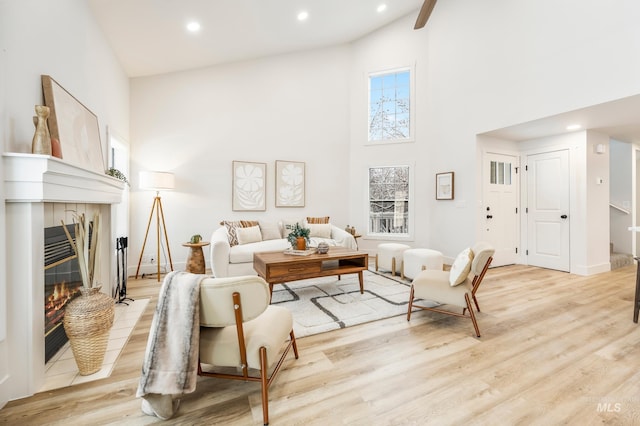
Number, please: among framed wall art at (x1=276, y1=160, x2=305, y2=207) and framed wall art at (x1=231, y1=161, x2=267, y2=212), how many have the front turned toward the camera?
2

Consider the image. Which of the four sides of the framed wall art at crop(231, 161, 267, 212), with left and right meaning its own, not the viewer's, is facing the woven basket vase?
front

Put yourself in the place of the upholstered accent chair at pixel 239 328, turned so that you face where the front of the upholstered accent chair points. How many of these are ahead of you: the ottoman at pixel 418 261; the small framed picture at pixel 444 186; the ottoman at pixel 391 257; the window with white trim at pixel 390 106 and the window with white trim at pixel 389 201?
5

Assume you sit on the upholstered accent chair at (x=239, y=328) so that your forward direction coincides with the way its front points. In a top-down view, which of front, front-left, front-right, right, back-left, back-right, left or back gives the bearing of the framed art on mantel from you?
left

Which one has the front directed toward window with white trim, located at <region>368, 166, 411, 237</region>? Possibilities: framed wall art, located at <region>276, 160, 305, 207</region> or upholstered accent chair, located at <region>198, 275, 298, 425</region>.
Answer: the upholstered accent chair

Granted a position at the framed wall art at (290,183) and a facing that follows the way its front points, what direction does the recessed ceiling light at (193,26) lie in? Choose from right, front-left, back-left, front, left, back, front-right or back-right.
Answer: front-right

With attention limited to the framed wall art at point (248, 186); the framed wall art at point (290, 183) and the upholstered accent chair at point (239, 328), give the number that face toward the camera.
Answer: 2

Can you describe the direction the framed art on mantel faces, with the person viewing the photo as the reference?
facing the viewer and to the right of the viewer

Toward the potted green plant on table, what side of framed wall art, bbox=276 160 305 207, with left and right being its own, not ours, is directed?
front

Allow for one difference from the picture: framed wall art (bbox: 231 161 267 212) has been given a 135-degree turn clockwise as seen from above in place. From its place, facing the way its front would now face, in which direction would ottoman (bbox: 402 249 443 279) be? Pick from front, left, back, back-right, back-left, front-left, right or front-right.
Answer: back

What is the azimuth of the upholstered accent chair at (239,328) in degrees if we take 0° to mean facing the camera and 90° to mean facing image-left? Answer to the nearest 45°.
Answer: approximately 225°

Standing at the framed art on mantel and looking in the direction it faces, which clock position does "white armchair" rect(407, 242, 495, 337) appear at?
The white armchair is roughly at 12 o'clock from the framed art on mantel.

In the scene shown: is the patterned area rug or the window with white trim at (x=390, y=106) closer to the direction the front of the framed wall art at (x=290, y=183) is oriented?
the patterned area rug

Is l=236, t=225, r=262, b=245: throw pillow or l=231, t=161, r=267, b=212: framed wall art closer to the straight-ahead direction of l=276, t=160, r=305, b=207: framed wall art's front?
the throw pillow

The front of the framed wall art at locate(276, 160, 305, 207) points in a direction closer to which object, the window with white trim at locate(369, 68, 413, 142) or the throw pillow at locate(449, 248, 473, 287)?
the throw pillow

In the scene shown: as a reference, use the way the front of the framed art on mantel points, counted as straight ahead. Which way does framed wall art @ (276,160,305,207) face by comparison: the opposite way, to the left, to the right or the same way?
to the right

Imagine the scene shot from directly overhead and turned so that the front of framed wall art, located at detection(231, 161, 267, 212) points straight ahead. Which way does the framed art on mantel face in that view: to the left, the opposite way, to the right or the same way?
to the left
